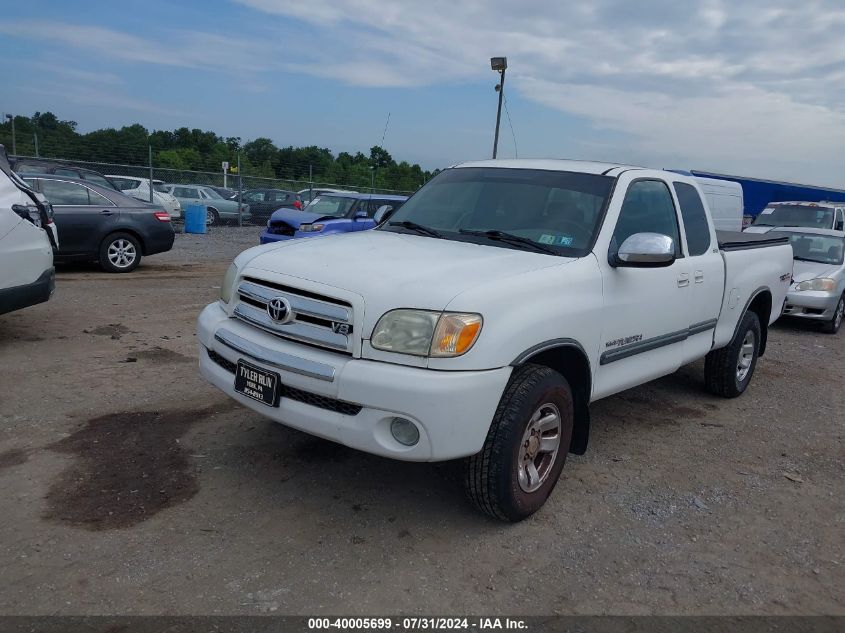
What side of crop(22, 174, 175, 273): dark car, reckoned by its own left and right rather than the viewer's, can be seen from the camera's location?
left

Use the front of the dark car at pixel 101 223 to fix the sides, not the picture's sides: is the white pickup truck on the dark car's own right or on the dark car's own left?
on the dark car's own left

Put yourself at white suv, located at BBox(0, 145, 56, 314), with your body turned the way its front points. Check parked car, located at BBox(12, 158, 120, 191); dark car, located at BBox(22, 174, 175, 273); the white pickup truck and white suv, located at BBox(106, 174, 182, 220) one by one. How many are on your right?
3

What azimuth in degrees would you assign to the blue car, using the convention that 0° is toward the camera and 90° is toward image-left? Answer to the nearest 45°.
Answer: approximately 45°

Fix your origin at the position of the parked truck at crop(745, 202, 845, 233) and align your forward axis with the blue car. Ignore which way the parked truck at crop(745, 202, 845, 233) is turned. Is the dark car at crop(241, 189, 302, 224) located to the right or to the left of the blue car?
right

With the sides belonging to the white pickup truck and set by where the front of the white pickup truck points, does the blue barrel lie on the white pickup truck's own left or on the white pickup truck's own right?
on the white pickup truck's own right

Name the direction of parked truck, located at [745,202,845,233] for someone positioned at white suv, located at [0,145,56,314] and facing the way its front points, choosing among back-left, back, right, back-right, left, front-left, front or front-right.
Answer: back

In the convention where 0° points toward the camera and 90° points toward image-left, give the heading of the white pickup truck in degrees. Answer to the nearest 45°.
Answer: approximately 45°
